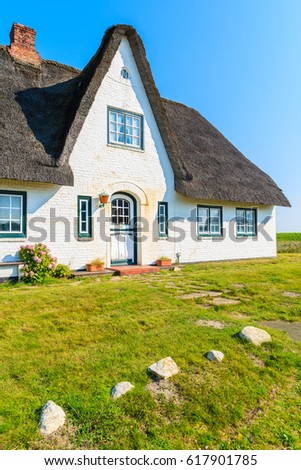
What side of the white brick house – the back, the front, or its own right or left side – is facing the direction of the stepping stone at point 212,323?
front

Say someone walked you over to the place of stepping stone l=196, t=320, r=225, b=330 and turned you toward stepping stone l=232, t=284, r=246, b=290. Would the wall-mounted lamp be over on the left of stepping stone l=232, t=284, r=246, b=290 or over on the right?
left

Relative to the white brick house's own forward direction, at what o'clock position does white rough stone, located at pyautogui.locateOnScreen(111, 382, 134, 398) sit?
The white rough stone is roughly at 1 o'clock from the white brick house.

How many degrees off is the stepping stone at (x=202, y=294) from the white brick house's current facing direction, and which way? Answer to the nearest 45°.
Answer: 0° — it already faces it

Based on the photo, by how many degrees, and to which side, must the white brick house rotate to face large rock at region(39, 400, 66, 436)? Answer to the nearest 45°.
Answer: approximately 45° to its right

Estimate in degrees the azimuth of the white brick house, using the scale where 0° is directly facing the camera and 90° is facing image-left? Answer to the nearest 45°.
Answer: approximately 315°

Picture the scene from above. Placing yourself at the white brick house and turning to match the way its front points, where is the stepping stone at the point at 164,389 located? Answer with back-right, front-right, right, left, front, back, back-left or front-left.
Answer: front-right

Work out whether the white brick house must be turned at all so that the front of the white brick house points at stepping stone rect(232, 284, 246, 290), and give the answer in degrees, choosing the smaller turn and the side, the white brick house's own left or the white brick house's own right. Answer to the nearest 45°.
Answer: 0° — it already faces it

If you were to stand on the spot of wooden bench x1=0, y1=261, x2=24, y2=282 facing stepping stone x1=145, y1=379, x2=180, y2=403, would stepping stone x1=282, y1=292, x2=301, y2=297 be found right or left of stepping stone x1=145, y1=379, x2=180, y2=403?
left

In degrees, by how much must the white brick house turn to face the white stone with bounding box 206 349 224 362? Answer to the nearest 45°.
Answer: approximately 45° to its right
